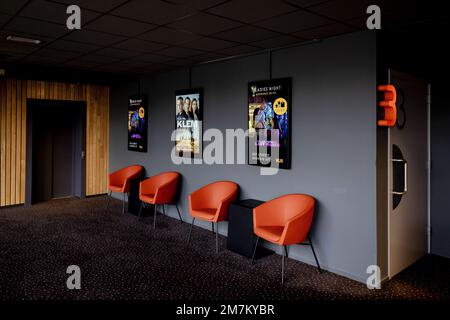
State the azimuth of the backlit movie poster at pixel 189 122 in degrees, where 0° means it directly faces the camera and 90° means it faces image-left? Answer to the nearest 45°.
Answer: approximately 45°

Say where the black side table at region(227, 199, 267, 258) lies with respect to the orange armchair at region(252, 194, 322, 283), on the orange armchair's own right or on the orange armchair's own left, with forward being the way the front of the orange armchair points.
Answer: on the orange armchair's own right

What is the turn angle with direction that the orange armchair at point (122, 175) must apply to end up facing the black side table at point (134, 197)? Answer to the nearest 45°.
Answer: approximately 45° to its left

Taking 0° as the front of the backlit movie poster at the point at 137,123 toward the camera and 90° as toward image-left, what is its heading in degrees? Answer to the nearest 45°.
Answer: approximately 45°

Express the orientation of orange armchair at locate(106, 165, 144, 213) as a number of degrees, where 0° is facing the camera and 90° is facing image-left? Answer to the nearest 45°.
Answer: approximately 45°
